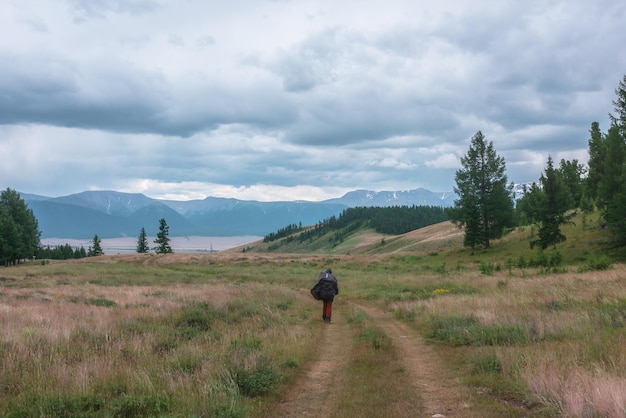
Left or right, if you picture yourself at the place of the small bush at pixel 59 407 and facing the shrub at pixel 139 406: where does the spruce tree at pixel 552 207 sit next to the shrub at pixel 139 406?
left

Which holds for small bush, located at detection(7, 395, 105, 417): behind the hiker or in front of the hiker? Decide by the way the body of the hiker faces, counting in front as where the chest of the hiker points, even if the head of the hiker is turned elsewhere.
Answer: behind

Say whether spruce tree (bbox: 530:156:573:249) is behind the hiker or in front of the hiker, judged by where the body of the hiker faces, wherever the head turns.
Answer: in front

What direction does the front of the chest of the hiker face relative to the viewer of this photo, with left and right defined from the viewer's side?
facing away from the viewer

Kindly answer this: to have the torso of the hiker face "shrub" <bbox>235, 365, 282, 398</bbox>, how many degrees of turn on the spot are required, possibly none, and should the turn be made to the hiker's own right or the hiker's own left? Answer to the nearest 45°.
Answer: approximately 180°

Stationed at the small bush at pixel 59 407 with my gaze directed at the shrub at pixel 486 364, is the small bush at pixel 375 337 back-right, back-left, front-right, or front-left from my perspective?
front-left

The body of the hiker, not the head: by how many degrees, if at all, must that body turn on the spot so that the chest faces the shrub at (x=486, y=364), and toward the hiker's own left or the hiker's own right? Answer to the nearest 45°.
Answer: approximately 180°

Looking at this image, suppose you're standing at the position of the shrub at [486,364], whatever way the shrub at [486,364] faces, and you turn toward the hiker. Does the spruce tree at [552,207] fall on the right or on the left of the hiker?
right

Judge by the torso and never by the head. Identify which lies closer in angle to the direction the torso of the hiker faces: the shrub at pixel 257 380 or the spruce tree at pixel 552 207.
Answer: the spruce tree
